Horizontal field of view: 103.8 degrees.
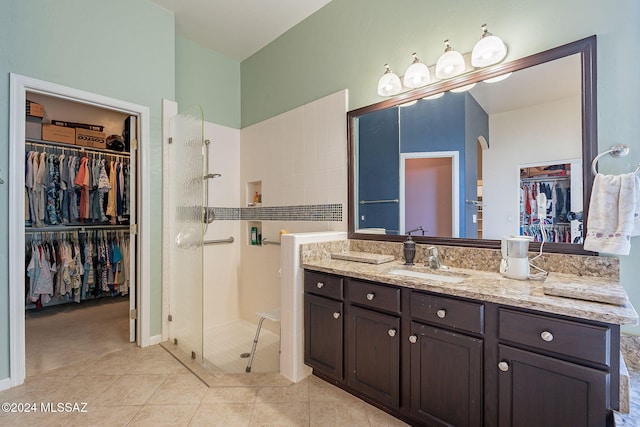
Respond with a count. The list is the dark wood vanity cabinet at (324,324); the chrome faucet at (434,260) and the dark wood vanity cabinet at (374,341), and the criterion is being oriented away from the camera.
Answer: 0

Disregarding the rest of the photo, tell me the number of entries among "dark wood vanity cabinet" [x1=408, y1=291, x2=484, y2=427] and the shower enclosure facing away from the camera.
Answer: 0

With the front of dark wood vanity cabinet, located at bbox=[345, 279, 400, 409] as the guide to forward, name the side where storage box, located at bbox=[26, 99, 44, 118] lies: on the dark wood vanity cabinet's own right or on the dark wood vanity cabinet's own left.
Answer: on the dark wood vanity cabinet's own right

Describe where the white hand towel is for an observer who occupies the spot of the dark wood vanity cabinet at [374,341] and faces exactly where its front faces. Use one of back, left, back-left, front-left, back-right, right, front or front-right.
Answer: back-left

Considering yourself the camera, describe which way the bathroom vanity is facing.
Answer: facing the viewer and to the left of the viewer

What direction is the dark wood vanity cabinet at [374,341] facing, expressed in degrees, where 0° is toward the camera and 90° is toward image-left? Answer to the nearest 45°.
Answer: approximately 45°

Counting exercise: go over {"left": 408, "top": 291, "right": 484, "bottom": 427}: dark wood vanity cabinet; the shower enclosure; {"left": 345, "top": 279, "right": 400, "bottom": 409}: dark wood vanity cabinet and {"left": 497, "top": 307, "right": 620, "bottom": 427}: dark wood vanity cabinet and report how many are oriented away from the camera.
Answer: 0

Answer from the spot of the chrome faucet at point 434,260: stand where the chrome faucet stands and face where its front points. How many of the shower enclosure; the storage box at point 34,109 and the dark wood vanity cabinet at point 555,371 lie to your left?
1

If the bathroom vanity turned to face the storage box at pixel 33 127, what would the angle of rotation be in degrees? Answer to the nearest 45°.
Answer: approximately 45° to its right
